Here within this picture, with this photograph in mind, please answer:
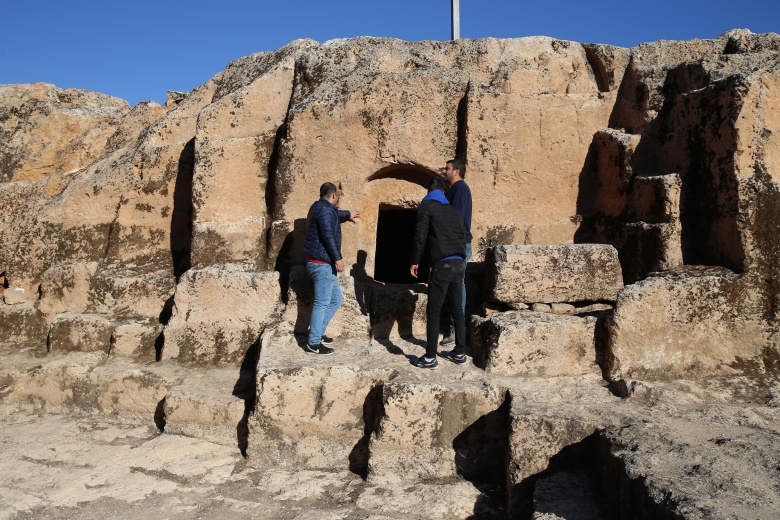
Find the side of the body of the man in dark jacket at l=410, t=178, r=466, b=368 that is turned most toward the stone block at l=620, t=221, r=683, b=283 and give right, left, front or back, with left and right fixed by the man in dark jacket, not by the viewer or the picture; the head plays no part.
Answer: right

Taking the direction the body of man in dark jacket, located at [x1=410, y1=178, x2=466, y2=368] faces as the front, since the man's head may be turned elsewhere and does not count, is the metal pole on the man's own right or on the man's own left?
on the man's own right

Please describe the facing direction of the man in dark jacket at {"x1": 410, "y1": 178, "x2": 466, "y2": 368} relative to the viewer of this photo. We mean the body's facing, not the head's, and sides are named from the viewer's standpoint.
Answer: facing away from the viewer and to the left of the viewer

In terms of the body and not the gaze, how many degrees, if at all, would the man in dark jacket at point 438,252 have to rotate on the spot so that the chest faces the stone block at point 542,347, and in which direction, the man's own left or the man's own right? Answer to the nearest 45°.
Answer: approximately 135° to the man's own right

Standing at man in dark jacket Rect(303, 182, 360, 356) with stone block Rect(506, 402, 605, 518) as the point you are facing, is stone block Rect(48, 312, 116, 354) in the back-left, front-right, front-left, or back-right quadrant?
back-right

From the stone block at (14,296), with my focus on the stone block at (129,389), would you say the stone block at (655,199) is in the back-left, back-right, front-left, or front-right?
front-left
